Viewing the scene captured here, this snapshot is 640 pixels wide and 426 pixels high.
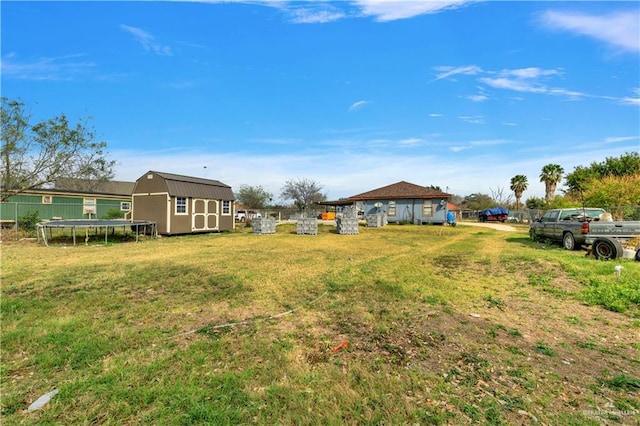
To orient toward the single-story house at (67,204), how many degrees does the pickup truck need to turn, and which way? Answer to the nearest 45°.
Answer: approximately 45° to its left

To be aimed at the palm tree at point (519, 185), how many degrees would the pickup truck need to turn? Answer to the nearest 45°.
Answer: approximately 45° to its right

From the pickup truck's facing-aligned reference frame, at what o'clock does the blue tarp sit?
The blue tarp is roughly at 1 o'clock from the pickup truck.

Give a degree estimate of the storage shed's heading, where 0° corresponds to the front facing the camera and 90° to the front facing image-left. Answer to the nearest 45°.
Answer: approximately 315°

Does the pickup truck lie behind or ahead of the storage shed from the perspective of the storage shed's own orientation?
ahead

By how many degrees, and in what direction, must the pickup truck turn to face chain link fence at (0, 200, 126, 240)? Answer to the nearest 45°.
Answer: approximately 45° to its left

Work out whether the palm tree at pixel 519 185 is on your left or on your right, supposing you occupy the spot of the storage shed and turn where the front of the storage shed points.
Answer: on your left

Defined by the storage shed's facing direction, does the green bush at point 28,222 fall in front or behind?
behind

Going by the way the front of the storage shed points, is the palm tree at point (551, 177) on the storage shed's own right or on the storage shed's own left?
on the storage shed's own left

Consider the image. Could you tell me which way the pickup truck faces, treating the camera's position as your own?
facing away from the viewer and to the left of the viewer
